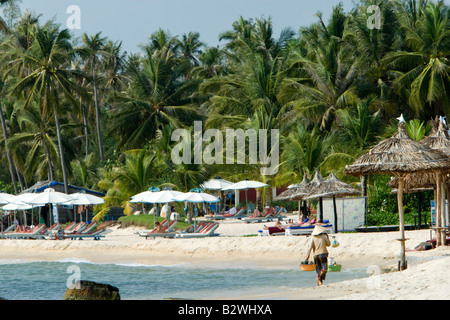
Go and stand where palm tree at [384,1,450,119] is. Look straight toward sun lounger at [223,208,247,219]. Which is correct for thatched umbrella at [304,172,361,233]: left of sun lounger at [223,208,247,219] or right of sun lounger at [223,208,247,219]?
left

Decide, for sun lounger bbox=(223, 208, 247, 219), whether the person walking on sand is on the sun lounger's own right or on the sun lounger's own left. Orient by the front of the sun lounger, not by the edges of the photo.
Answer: on the sun lounger's own left

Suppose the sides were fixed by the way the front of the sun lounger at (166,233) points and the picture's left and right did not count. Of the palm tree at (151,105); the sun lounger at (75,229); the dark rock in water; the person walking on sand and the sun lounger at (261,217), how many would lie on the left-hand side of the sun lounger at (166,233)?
2
